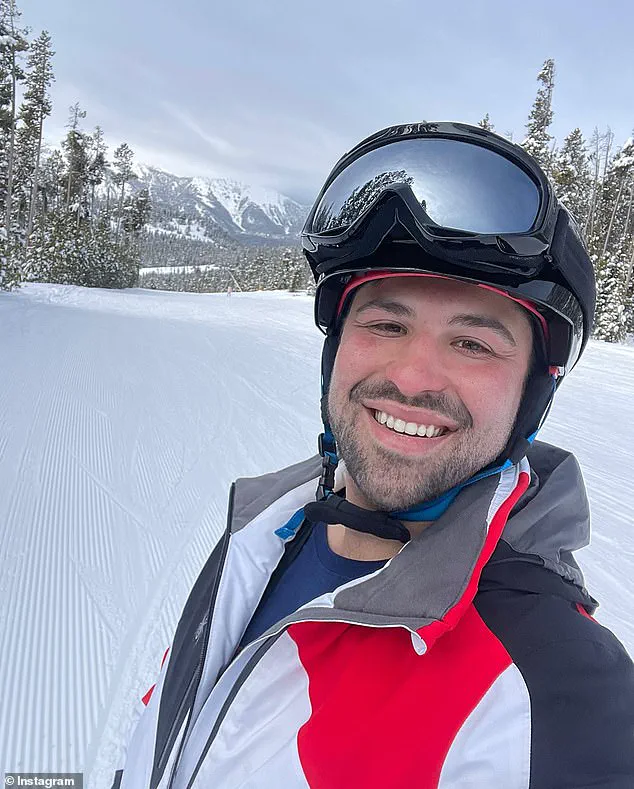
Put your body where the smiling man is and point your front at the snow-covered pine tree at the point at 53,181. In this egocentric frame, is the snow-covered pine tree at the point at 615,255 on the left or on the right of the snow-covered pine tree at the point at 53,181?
right

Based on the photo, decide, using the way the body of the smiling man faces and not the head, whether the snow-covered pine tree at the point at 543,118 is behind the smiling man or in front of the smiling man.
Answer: behind

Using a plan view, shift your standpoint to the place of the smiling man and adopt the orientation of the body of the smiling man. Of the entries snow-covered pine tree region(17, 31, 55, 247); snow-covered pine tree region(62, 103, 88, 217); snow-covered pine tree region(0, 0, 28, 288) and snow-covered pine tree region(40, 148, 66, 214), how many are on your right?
4

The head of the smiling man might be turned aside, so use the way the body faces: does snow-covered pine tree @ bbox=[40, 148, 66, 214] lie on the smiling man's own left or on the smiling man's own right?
on the smiling man's own right

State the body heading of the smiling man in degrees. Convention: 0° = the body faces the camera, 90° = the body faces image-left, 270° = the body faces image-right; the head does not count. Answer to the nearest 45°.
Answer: approximately 45°

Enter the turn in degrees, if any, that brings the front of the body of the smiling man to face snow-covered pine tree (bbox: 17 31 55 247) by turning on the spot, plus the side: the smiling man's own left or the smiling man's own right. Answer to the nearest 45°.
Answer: approximately 90° to the smiling man's own right

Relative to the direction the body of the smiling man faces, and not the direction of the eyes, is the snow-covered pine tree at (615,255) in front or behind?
behind
